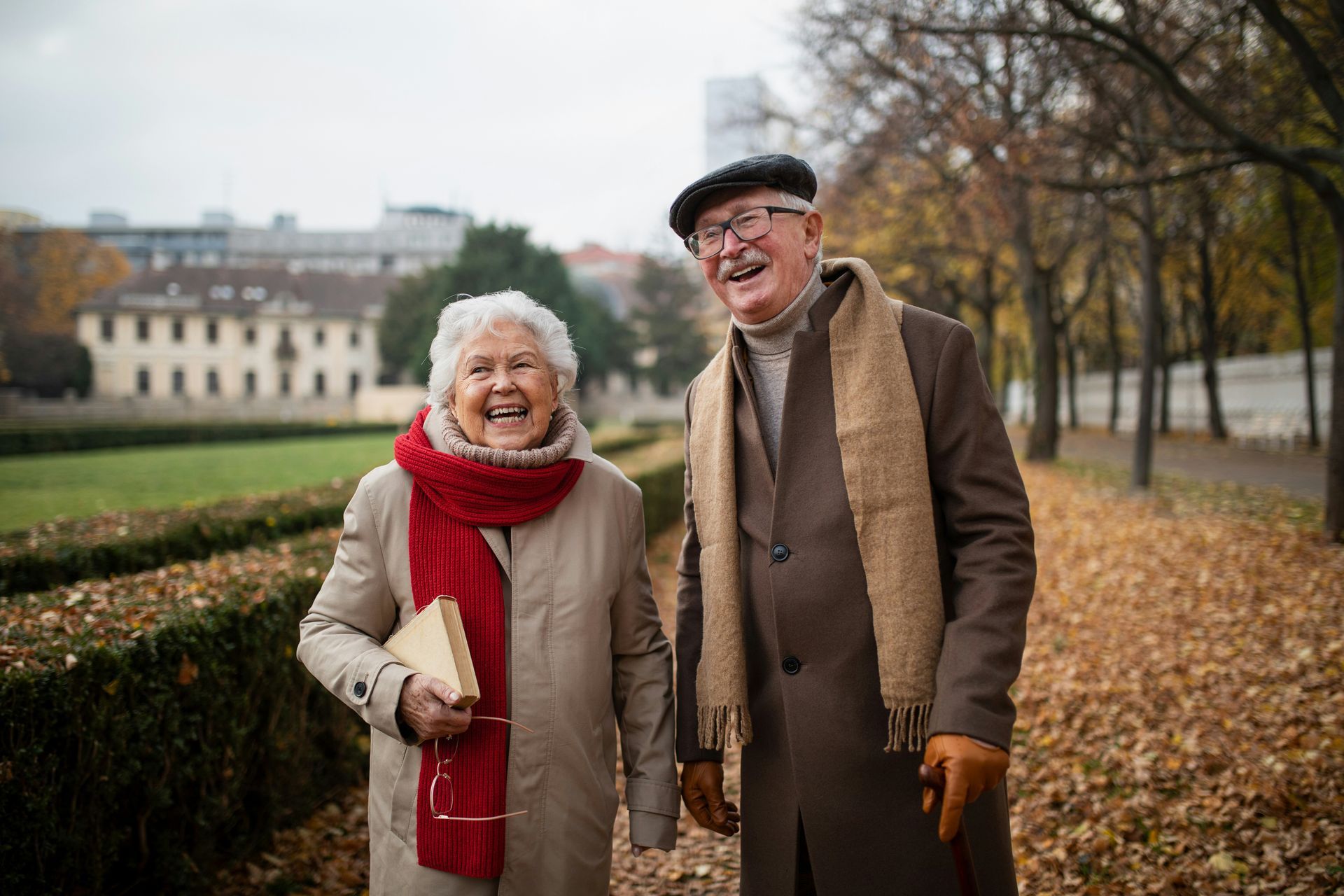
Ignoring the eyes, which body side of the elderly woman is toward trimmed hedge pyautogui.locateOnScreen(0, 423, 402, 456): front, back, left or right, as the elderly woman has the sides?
back

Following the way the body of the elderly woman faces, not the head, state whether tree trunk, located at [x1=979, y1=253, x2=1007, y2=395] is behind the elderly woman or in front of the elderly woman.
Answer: behind

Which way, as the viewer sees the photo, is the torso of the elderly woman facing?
toward the camera

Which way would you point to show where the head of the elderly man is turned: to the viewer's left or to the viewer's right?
to the viewer's left

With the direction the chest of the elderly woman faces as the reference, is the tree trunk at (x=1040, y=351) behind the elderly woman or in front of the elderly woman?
behind

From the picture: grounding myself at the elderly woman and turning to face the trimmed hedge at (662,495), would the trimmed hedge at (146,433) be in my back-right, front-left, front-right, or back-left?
front-left

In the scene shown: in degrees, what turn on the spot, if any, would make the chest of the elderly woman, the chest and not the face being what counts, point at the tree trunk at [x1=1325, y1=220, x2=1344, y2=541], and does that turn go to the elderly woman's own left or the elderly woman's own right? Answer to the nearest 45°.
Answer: approximately 135° to the elderly woman's own left

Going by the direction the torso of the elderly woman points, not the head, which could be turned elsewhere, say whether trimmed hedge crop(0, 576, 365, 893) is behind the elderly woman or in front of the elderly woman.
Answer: behind
